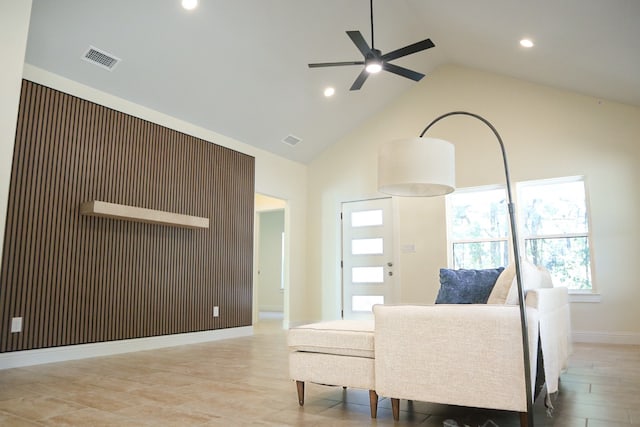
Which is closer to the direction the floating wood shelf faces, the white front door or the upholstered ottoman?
the upholstered ottoman

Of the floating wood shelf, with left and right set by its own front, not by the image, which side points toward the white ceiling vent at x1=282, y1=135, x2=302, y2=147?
left

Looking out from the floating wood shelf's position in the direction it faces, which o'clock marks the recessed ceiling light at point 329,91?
The recessed ceiling light is roughly at 10 o'clock from the floating wood shelf.

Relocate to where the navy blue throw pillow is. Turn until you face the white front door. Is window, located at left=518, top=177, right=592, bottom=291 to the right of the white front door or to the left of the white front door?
right

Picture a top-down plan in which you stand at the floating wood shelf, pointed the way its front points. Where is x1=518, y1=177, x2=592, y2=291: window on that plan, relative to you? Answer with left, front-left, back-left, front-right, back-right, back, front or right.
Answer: front-left

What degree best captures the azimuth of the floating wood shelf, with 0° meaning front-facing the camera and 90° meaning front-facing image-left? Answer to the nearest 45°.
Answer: approximately 315°

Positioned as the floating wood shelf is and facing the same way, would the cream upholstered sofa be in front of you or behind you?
in front

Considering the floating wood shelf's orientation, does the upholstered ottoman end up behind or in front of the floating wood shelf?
in front

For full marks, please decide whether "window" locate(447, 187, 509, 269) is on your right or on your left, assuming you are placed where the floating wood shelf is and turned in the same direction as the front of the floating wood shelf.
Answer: on your left

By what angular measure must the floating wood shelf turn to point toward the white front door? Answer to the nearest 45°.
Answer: approximately 90° to its left
